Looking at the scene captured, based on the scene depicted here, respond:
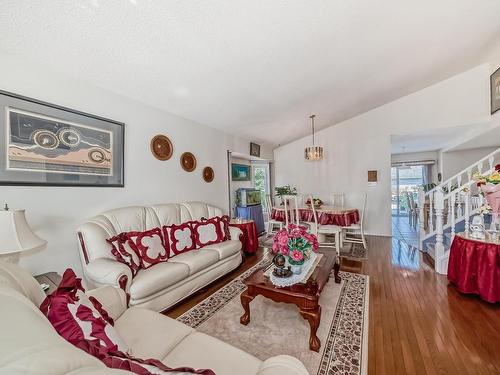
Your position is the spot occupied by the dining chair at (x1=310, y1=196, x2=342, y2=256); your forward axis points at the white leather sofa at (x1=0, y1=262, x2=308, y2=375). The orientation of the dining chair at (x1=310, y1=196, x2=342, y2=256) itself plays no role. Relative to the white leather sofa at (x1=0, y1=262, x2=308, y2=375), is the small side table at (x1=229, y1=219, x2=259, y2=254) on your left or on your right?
right

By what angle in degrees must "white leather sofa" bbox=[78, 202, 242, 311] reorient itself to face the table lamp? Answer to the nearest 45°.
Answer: approximately 90° to its right

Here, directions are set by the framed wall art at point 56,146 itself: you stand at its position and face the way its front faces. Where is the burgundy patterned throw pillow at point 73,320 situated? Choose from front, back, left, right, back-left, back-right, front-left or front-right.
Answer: front-right

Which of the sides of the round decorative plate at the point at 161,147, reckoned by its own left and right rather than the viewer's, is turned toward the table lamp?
right

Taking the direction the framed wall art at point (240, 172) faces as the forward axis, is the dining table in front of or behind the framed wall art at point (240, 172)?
in front

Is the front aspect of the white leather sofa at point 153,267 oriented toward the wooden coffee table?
yes

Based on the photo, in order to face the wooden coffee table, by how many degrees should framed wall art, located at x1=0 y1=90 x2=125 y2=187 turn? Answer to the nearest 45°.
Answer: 0° — it already faces it

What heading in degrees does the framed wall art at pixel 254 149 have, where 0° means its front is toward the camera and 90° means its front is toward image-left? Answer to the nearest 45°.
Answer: approximately 315°

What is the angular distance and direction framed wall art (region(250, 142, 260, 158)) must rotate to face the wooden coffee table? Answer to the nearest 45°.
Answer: approximately 45° to its right

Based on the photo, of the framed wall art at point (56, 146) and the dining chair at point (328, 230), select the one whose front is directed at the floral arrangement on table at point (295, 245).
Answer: the framed wall art

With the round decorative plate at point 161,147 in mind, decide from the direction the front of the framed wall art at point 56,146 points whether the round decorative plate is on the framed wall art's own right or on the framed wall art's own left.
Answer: on the framed wall art's own left

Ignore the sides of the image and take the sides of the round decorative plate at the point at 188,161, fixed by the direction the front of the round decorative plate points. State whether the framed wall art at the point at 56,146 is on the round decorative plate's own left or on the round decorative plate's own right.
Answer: on the round decorative plate's own right

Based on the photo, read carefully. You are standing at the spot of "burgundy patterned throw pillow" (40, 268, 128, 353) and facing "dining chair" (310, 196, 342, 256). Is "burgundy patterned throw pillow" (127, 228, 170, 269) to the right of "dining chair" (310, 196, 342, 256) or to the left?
left
